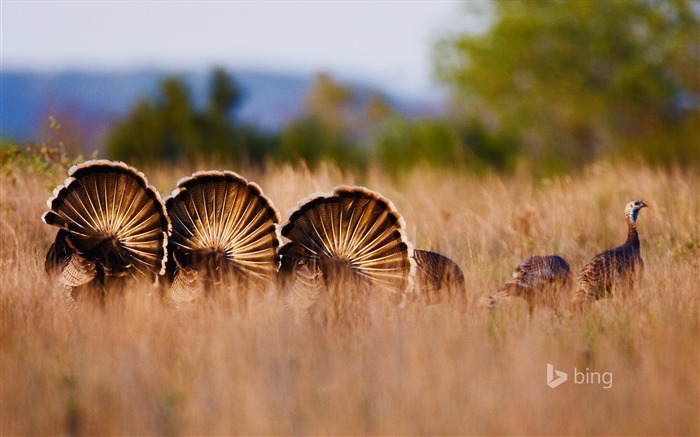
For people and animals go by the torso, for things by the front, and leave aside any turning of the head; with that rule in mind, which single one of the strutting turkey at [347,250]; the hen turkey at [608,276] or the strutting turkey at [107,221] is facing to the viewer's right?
the hen turkey

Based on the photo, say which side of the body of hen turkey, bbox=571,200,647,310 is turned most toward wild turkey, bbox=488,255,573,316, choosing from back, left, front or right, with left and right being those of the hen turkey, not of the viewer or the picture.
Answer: back

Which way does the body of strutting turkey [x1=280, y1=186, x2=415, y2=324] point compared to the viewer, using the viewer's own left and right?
facing away from the viewer and to the left of the viewer

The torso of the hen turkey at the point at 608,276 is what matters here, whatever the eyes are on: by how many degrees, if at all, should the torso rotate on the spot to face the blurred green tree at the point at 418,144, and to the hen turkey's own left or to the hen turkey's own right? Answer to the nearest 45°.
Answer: approximately 90° to the hen turkey's own left

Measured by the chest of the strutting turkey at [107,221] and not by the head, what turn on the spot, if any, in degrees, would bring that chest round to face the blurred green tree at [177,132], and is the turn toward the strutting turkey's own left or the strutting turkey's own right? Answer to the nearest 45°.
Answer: approximately 45° to the strutting turkey's own right

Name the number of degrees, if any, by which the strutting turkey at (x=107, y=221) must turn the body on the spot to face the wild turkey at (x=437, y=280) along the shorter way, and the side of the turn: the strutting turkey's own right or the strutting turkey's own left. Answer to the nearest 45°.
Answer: approximately 135° to the strutting turkey's own right

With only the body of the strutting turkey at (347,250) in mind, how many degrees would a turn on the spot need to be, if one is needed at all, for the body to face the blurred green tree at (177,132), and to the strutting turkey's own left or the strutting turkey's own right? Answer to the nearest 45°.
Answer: approximately 45° to the strutting turkey's own right

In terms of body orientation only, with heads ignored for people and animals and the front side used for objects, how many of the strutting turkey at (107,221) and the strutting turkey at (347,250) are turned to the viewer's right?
0

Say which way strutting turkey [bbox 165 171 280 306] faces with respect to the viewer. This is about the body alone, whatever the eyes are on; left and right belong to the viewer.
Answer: facing away from the viewer and to the left of the viewer

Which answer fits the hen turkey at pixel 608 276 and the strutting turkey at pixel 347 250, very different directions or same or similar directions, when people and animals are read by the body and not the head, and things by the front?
very different directions

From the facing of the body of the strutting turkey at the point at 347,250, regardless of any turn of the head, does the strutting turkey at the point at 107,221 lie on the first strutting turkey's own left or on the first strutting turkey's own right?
on the first strutting turkey's own left

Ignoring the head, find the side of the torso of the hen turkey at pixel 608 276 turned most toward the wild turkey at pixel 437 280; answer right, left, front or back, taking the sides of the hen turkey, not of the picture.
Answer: back

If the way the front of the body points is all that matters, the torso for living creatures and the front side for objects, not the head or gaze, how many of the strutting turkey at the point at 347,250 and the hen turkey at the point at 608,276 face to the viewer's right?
1

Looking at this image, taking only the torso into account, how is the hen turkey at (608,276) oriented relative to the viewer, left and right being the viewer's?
facing to the right of the viewer

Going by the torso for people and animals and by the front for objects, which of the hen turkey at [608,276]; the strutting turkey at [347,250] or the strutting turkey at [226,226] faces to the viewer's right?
the hen turkey

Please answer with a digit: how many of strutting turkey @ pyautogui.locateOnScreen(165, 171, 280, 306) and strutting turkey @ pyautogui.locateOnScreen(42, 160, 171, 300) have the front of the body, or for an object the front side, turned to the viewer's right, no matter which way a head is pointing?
0
